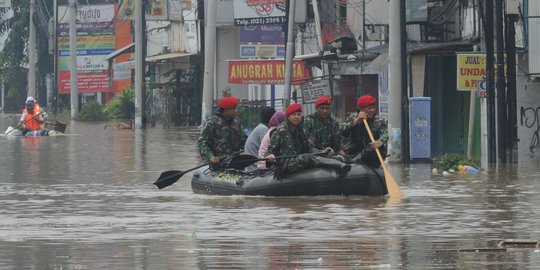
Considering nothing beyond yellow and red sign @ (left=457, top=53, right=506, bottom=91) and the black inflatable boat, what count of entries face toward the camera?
1

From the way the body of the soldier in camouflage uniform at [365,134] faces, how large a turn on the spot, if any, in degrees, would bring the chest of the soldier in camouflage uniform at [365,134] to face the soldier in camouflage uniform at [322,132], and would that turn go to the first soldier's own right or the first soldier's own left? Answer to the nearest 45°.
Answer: approximately 135° to the first soldier's own right

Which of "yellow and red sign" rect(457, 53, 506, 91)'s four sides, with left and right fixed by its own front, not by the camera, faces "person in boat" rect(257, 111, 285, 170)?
front

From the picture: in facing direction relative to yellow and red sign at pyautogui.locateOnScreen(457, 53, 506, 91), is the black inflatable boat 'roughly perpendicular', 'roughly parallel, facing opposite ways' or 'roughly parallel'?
roughly perpendicular

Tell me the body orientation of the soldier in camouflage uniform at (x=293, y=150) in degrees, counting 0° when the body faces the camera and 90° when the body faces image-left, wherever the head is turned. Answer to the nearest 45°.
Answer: approximately 315°

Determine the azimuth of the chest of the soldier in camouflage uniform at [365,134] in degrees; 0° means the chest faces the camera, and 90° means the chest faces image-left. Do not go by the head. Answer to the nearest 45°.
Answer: approximately 315°

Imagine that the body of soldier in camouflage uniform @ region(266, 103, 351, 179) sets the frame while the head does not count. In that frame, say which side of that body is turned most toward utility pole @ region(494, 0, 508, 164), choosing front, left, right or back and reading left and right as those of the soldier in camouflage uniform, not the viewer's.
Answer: left

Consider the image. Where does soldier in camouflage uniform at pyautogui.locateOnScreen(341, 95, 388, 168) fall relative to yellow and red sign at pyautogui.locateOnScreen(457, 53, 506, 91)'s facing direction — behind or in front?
in front

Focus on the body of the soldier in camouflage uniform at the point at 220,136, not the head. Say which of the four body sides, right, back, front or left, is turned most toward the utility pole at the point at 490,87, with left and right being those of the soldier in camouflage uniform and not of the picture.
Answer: left
